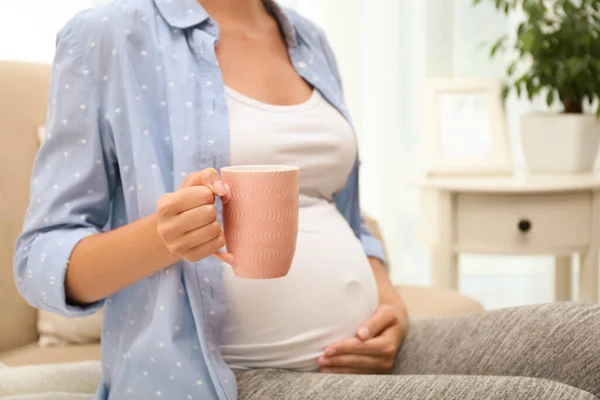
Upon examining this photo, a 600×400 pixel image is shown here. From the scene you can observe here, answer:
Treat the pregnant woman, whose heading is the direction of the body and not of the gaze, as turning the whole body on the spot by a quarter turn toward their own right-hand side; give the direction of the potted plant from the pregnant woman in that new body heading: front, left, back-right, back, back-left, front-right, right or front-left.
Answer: back

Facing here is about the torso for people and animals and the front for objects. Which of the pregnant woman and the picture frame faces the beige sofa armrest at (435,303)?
the picture frame

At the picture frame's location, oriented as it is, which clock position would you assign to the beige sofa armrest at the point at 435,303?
The beige sofa armrest is roughly at 12 o'clock from the picture frame.

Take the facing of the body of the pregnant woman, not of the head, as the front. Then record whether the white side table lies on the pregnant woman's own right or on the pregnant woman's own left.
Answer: on the pregnant woman's own left

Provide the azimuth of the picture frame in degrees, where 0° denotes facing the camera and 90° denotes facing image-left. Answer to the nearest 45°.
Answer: approximately 0°

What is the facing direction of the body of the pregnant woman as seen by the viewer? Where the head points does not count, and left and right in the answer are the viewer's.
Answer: facing the viewer and to the right of the viewer

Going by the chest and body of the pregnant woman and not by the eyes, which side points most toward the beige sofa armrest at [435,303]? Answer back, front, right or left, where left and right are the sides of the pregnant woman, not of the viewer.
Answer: left

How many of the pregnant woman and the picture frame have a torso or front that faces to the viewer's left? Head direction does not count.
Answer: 0

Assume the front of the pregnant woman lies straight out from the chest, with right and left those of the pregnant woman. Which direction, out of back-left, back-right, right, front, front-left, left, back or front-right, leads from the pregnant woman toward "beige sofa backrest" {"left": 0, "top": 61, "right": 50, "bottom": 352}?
back

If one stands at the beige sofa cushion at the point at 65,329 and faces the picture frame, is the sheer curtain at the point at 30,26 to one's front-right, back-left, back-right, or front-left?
front-left

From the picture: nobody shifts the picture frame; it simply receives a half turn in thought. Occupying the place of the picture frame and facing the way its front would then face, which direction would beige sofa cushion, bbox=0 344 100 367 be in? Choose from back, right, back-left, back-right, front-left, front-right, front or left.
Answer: back-left
